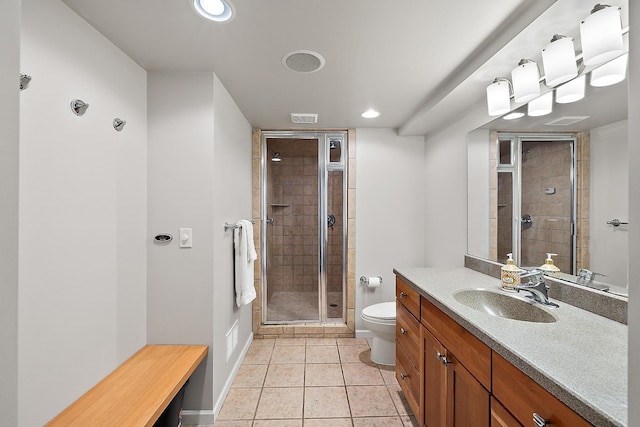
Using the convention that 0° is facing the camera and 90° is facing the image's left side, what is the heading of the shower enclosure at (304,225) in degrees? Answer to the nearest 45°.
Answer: approximately 0°

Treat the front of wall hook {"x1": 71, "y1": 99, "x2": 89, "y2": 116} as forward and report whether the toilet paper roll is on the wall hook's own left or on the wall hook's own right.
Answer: on the wall hook's own left

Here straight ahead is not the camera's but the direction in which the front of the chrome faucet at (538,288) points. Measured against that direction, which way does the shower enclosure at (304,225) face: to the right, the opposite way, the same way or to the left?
to the left

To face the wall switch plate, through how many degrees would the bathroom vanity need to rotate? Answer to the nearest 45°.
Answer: approximately 45° to its right

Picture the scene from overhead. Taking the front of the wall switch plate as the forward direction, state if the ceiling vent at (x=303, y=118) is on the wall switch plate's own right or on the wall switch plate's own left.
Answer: on the wall switch plate's own left

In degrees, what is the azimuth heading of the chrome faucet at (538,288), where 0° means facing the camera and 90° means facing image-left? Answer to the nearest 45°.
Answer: approximately 45°

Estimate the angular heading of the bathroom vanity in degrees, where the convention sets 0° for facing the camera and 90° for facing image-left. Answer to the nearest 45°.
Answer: approximately 45°

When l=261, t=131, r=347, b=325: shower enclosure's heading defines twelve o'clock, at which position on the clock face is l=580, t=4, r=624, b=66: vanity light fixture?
The vanity light fixture is roughly at 11 o'clock from the shower enclosure.
